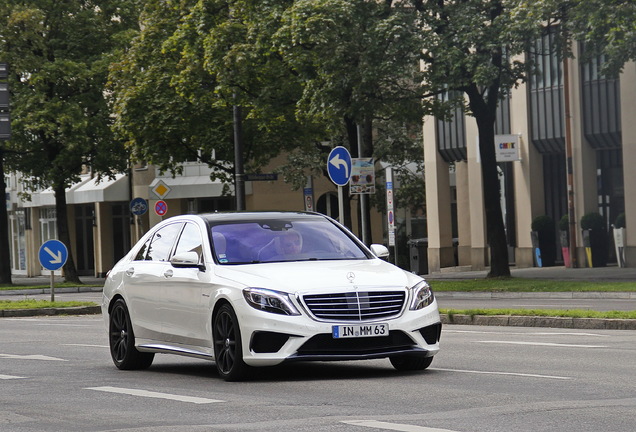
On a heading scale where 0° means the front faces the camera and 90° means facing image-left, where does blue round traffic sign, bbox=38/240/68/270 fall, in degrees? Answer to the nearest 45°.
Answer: approximately 0°

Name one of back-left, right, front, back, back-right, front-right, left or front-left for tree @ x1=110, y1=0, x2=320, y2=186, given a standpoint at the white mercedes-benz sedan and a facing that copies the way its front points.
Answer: back-left

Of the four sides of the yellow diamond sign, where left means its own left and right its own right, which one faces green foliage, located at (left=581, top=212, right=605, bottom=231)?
left

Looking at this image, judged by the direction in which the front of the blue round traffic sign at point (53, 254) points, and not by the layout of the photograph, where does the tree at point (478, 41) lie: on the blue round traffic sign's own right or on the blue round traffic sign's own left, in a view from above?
on the blue round traffic sign's own left

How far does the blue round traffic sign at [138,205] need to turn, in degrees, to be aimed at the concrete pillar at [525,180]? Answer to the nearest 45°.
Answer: approximately 45° to its left

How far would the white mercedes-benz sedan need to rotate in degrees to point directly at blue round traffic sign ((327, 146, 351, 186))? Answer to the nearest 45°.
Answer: approximately 135° to its left

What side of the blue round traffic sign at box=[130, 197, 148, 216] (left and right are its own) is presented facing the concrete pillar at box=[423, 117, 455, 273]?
left

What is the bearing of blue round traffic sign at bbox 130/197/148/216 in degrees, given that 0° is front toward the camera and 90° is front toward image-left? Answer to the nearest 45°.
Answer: approximately 0°

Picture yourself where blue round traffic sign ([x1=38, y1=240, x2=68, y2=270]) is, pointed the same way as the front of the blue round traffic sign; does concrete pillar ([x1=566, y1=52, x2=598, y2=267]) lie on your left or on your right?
on your left
